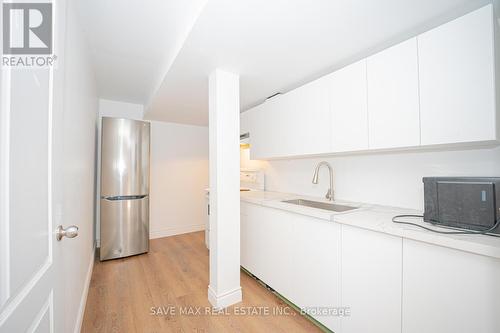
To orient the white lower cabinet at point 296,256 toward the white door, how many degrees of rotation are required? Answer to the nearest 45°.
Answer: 0° — it already faces it

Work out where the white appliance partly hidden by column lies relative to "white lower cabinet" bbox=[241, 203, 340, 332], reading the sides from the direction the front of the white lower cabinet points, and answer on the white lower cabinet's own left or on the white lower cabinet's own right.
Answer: on the white lower cabinet's own right

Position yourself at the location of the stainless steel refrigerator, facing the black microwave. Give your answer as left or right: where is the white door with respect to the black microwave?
right

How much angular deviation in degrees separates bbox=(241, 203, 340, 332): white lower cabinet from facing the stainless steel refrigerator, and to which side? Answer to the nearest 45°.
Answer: approximately 45° to its right

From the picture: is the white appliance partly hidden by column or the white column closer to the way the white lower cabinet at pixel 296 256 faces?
the white column

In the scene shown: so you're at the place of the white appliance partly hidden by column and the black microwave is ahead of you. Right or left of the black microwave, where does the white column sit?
right

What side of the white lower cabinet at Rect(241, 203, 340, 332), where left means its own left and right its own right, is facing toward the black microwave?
left

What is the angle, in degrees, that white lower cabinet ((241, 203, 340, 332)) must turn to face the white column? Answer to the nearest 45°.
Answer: approximately 45° to its right

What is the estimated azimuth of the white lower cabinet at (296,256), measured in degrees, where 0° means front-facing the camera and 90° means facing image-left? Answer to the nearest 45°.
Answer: approximately 45°
